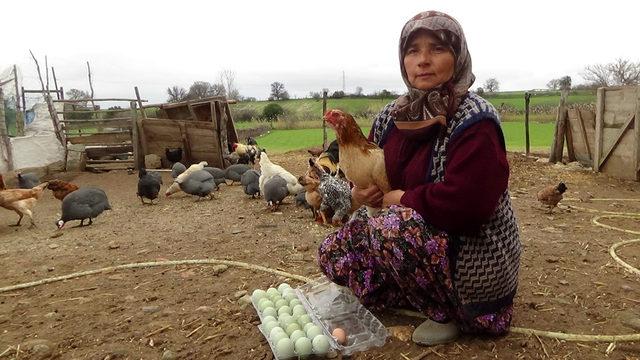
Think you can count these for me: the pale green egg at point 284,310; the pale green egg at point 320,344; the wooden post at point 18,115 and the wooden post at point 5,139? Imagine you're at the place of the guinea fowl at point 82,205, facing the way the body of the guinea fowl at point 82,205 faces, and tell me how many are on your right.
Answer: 2

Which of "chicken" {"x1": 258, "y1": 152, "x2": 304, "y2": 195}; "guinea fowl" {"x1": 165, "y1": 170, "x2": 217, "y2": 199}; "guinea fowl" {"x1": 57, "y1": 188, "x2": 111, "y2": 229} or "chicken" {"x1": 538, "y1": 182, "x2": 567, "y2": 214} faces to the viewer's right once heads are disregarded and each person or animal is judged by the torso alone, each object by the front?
"chicken" {"x1": 258, "y1": 152, "x2": 304, "y2": 195}

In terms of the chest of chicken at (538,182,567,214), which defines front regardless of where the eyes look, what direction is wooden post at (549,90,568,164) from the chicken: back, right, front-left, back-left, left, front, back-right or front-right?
right

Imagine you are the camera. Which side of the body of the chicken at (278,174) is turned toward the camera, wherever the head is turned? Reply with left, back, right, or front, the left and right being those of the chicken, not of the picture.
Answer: right

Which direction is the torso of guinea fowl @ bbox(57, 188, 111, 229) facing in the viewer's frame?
to the viewer's left

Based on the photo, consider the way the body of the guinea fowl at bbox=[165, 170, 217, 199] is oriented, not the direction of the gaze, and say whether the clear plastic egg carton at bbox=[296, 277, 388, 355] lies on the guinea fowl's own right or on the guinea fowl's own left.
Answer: on the guinea fowl's own left

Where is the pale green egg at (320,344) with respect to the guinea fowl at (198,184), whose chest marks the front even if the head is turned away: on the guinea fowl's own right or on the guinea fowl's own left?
on the guinea fowl's own left
